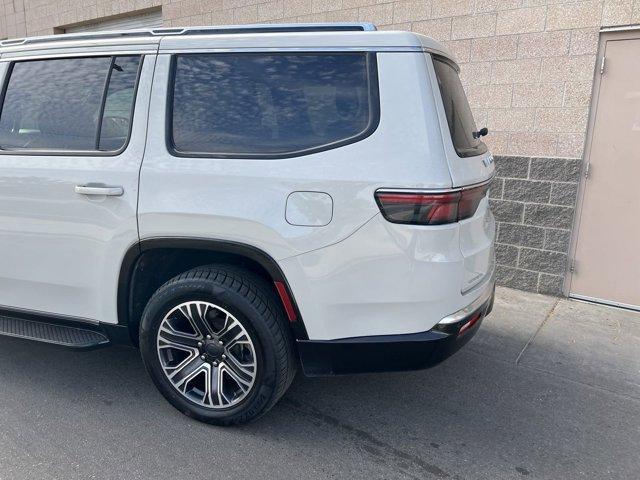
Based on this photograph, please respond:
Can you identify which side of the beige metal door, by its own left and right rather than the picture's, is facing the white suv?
right

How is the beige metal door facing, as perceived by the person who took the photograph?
facing the viewer and to the left of the viewer
